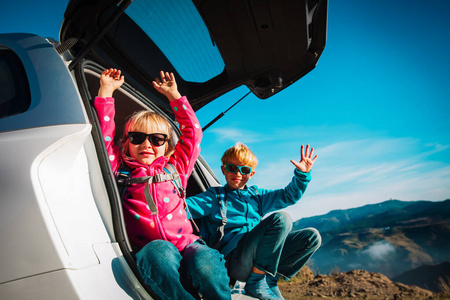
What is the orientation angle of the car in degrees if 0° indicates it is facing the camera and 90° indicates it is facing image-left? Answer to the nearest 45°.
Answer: approximately 135°

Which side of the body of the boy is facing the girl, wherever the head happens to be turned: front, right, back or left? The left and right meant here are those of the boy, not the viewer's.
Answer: right

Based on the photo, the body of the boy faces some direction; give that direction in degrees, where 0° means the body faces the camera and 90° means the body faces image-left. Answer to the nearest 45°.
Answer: approximately 315°
